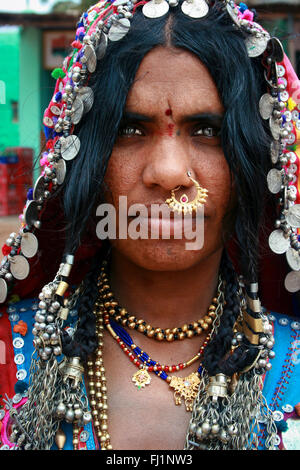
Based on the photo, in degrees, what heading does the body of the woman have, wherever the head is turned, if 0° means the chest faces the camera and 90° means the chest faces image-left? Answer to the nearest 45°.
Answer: approximately 0°
